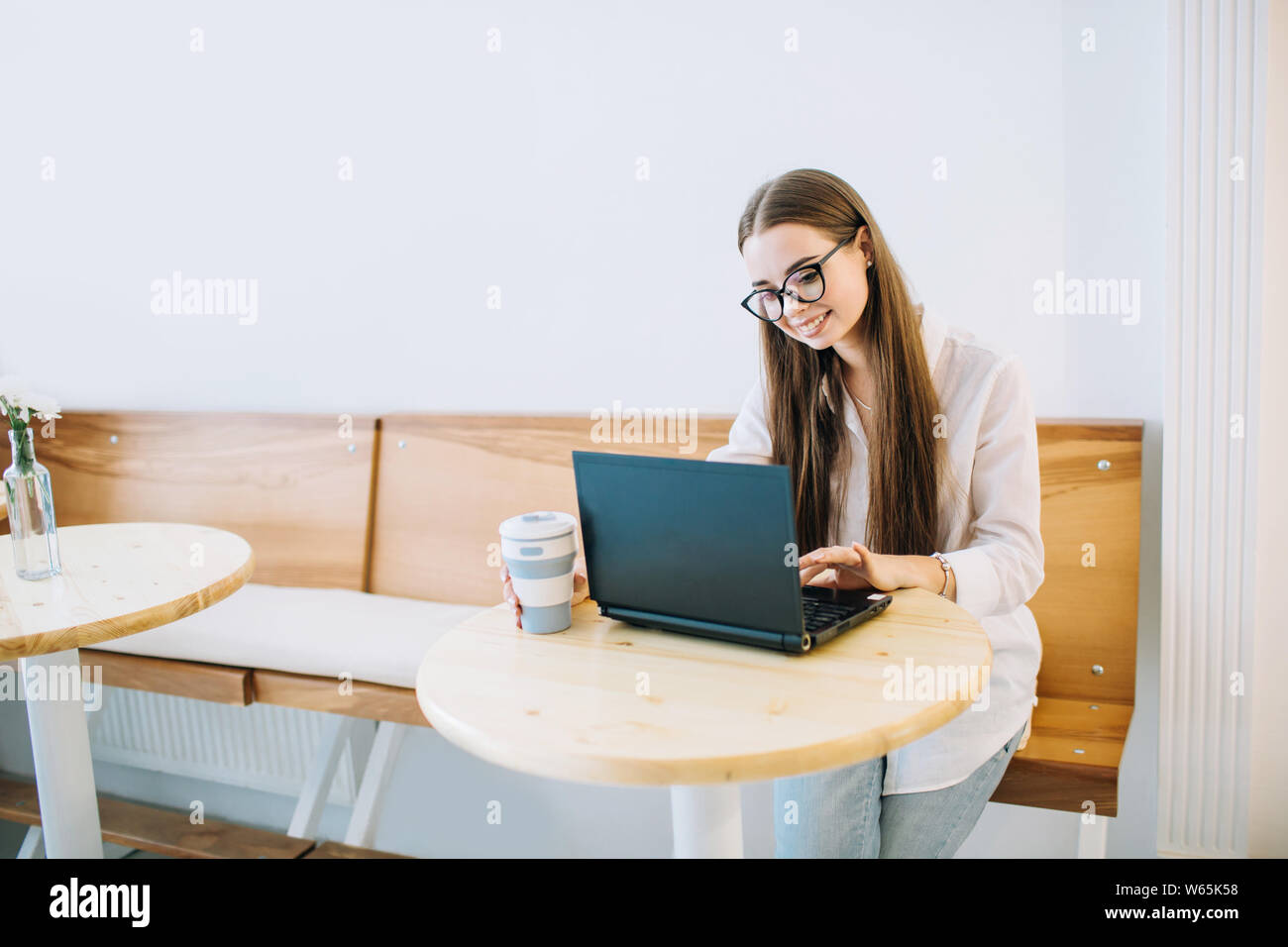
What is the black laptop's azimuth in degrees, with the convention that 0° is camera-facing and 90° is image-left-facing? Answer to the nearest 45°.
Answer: approximately 225°

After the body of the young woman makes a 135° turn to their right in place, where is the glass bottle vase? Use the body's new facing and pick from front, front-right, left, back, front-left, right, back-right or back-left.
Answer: left

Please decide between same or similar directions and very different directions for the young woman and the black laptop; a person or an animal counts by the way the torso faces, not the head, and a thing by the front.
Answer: very different directions

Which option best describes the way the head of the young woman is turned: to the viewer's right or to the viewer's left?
to the viewer's left

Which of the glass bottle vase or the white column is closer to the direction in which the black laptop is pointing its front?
the white column

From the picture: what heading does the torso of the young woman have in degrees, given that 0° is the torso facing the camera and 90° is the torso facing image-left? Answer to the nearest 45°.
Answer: approximately 45°

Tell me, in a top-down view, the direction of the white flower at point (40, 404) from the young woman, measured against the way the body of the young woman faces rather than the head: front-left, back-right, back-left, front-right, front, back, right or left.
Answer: front-right
